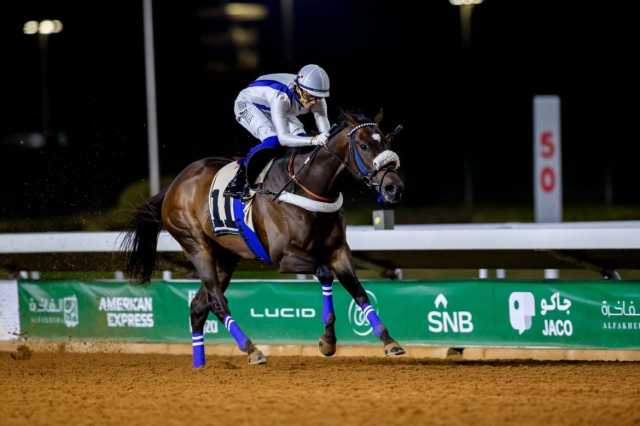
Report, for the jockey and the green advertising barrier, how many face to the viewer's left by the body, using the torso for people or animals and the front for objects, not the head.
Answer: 0

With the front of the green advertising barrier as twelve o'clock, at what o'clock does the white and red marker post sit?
The white and red marker post is roughly at 7 o'clock from the green advertising barrier.

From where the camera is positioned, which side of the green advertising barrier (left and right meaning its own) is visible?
front

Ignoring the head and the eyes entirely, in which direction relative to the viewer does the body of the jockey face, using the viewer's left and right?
facing the viewer and to the right of the viewer

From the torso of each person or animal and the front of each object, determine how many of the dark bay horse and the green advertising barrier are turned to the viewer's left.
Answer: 0

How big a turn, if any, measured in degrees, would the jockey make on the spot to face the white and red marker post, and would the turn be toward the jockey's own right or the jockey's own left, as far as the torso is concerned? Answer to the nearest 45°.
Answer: approximately 90° to the jockey's own left
